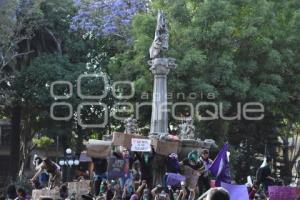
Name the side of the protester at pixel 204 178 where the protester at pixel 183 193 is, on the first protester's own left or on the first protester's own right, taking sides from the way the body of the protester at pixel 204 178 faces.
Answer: on the first protester's own right

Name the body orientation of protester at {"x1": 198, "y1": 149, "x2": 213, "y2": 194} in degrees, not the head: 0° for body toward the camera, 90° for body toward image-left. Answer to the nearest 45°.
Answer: approximately 0°

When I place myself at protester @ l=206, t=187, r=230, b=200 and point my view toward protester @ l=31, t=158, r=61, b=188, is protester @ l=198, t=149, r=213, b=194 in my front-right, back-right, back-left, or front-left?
front-right

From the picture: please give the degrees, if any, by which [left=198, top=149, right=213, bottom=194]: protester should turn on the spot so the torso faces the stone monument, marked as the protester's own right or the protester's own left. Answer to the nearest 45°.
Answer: approximately 180°

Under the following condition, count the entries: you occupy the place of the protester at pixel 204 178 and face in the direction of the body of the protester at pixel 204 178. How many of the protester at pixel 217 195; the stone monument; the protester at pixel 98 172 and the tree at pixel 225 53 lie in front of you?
1

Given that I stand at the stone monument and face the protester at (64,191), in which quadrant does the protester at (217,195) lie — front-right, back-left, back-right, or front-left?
front-left

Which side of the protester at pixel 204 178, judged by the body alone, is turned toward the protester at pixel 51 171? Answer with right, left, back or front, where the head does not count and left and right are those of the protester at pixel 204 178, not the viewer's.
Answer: right
